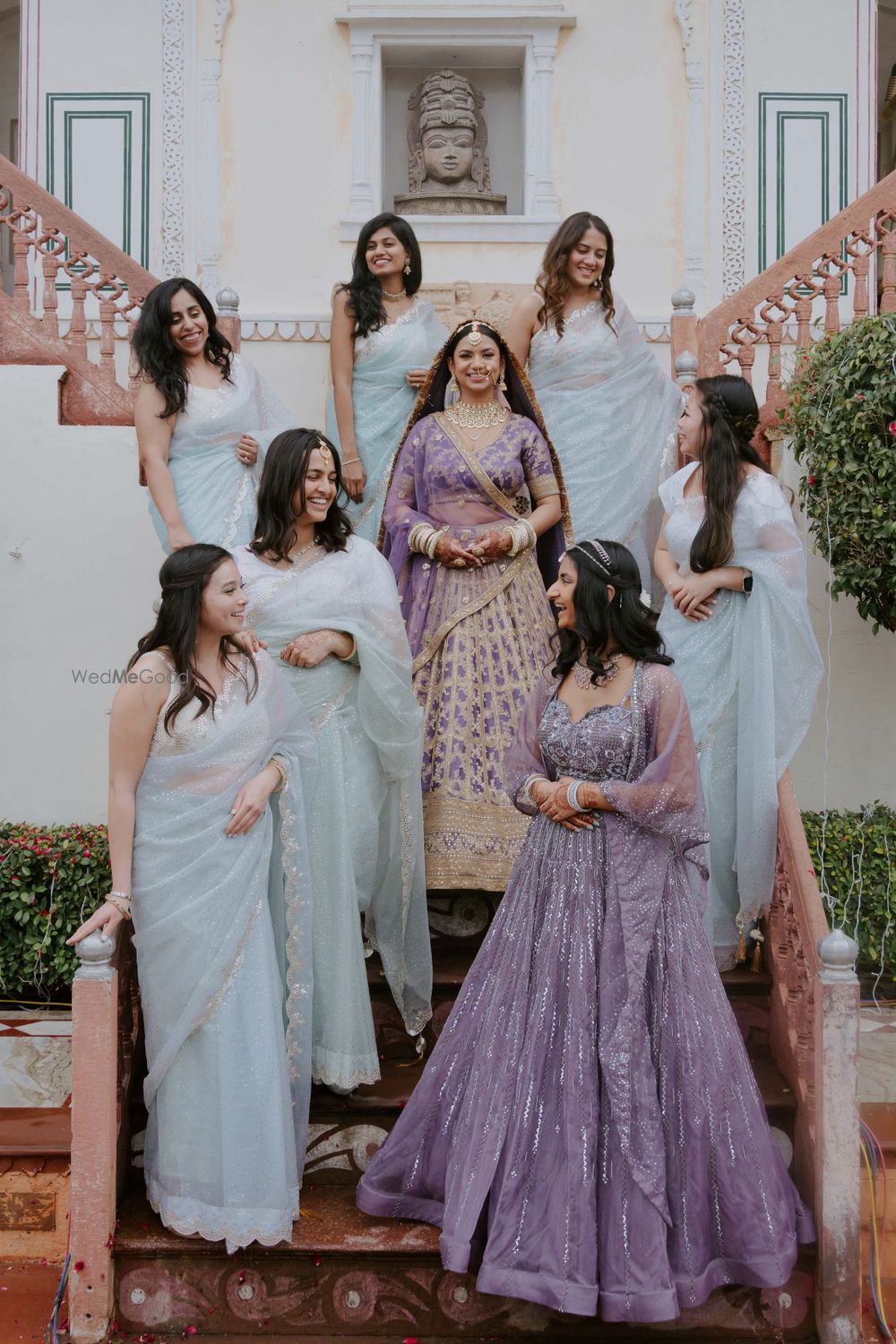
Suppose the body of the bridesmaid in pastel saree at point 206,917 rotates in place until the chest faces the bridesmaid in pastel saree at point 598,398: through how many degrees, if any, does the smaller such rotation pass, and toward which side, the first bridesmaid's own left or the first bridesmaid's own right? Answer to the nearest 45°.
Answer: approximately 90° to the first bridesmaid's own left

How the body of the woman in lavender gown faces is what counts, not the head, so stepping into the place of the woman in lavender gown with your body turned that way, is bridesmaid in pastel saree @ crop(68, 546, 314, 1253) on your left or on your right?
on your right

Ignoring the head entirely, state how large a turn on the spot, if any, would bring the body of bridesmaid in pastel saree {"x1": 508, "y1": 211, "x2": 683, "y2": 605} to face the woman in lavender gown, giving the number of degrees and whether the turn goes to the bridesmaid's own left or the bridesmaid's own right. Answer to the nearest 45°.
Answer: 0° — they already face them

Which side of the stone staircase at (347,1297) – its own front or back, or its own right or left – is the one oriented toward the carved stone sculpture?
back

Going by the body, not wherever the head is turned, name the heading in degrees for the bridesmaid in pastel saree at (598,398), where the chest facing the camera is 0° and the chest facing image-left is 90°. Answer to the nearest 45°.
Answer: approximately 0°

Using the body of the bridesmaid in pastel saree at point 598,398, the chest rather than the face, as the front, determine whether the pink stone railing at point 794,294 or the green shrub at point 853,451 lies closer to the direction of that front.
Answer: the green shrub

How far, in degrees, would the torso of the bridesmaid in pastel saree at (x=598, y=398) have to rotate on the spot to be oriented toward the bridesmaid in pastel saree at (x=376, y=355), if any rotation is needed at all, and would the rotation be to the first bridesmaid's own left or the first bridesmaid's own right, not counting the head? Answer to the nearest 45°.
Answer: approximately 90° to the first bridesmaid's own right

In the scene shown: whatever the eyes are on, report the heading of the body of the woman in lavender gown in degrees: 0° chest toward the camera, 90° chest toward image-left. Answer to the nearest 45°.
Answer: approximately 45°

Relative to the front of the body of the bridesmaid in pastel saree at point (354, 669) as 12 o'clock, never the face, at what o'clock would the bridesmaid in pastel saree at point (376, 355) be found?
the bridesmaid in pastel saree at point (376, 355) is roughly at 6 o'clock from the bridesmaid in pastel saree at point (354, 669).

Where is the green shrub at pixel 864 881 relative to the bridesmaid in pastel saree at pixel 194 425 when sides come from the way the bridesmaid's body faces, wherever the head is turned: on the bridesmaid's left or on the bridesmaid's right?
on the bridesmaid's left

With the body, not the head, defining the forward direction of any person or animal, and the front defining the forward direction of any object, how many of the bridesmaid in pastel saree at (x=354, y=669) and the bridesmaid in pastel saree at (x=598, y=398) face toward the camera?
2
